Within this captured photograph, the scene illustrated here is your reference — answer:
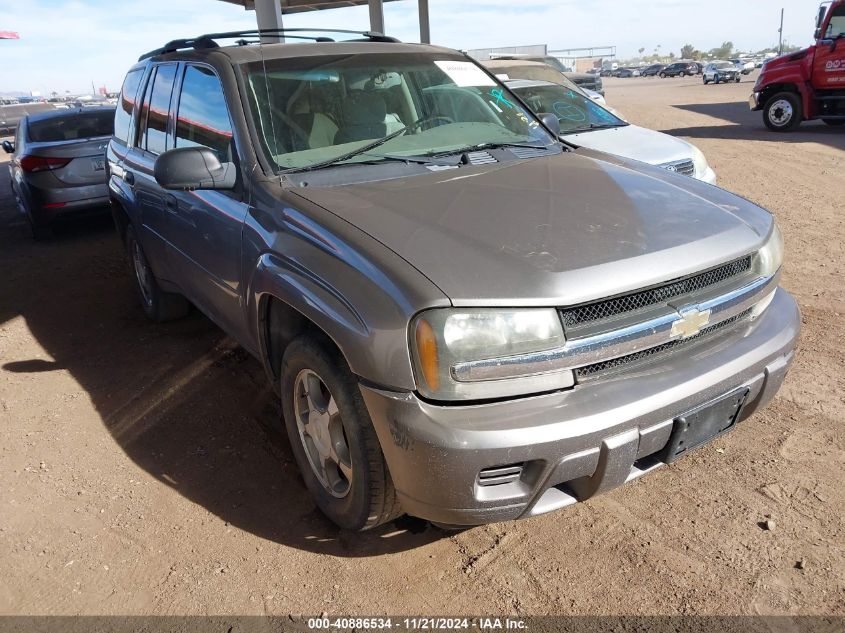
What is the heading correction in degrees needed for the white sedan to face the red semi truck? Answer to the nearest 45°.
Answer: approximately 90° to its left

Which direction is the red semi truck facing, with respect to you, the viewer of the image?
facing to the left of the viewer

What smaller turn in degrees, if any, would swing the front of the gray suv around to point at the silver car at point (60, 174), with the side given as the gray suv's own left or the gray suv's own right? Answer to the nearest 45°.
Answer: approximately 180°

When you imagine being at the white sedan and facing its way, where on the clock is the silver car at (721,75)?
The silver car is roughly at 8 o'clock from the white sedan.

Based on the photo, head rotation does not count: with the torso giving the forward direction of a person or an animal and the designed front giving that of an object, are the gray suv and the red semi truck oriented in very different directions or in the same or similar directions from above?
very different directions

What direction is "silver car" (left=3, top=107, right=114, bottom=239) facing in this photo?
away from the camera

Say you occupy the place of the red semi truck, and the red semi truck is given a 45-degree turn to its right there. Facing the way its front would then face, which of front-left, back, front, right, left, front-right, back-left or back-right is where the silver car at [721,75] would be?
front-right

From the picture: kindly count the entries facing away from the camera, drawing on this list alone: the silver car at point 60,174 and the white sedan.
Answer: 1

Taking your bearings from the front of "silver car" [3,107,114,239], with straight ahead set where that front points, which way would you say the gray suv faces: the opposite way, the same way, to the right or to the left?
the opposite way

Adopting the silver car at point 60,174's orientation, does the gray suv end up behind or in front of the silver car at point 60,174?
behind

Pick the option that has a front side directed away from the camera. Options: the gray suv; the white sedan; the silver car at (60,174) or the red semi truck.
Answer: the silver car

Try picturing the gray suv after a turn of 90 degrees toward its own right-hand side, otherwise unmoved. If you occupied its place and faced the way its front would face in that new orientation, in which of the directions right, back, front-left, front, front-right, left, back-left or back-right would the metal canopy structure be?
back-right

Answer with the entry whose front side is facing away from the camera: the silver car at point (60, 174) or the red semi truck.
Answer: the silver car

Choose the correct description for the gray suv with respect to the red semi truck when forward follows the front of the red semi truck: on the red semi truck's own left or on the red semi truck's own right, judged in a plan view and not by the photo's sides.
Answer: on the red semi truck's own left
